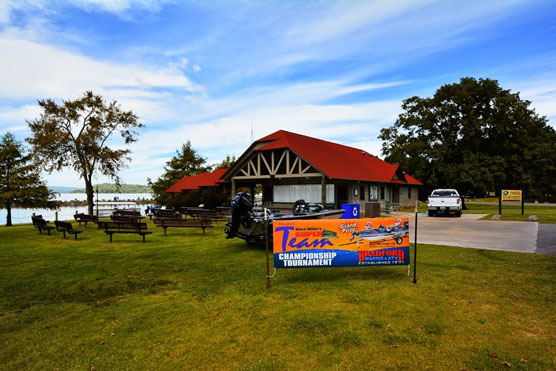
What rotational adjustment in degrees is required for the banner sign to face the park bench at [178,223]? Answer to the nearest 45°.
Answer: approximately 135° to its right

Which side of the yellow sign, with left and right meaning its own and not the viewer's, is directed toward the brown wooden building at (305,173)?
right

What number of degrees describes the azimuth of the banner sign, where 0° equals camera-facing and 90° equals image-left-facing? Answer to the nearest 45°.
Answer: approximately 0°
